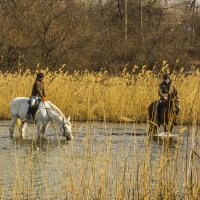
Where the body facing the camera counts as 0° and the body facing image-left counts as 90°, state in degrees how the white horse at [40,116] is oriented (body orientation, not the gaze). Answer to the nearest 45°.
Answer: approximately 270°

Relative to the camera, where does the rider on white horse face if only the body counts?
to the viewer's right
